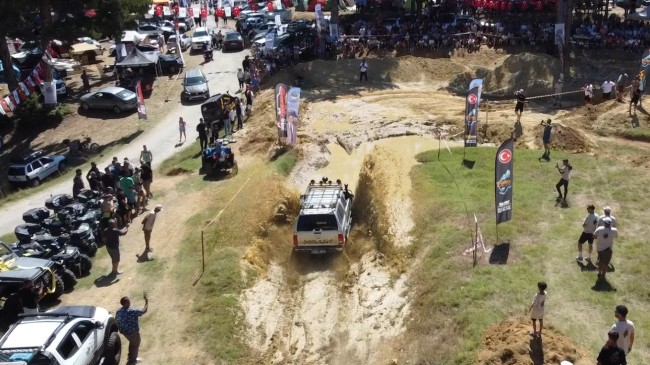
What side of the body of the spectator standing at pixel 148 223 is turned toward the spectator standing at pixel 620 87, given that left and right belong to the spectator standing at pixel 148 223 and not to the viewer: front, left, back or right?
front

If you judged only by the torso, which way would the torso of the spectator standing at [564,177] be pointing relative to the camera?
to the viewer's left

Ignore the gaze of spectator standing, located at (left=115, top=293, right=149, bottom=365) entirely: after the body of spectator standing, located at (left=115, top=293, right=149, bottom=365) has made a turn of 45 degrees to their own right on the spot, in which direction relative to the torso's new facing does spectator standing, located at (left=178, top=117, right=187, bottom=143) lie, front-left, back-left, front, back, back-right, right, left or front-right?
left

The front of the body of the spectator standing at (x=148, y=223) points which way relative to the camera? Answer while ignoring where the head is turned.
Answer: to the viewer's right

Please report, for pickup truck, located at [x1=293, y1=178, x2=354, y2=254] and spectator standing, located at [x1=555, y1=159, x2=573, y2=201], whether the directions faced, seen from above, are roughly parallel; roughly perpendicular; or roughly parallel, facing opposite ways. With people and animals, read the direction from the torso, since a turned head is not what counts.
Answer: roughly perpendicular

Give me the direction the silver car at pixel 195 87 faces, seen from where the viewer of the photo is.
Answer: facing the viewer

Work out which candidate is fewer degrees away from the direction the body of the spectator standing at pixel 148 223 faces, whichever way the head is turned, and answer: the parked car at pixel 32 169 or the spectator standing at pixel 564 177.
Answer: the spectator standing

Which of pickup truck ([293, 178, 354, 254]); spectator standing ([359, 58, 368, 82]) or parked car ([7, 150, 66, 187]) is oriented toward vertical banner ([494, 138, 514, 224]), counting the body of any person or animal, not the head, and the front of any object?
the spectator standing

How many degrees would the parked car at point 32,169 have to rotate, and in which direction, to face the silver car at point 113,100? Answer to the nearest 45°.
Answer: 0° — it already faces it

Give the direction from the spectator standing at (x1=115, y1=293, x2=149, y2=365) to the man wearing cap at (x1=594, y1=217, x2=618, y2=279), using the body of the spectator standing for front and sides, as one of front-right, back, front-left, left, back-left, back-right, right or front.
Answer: front-right
